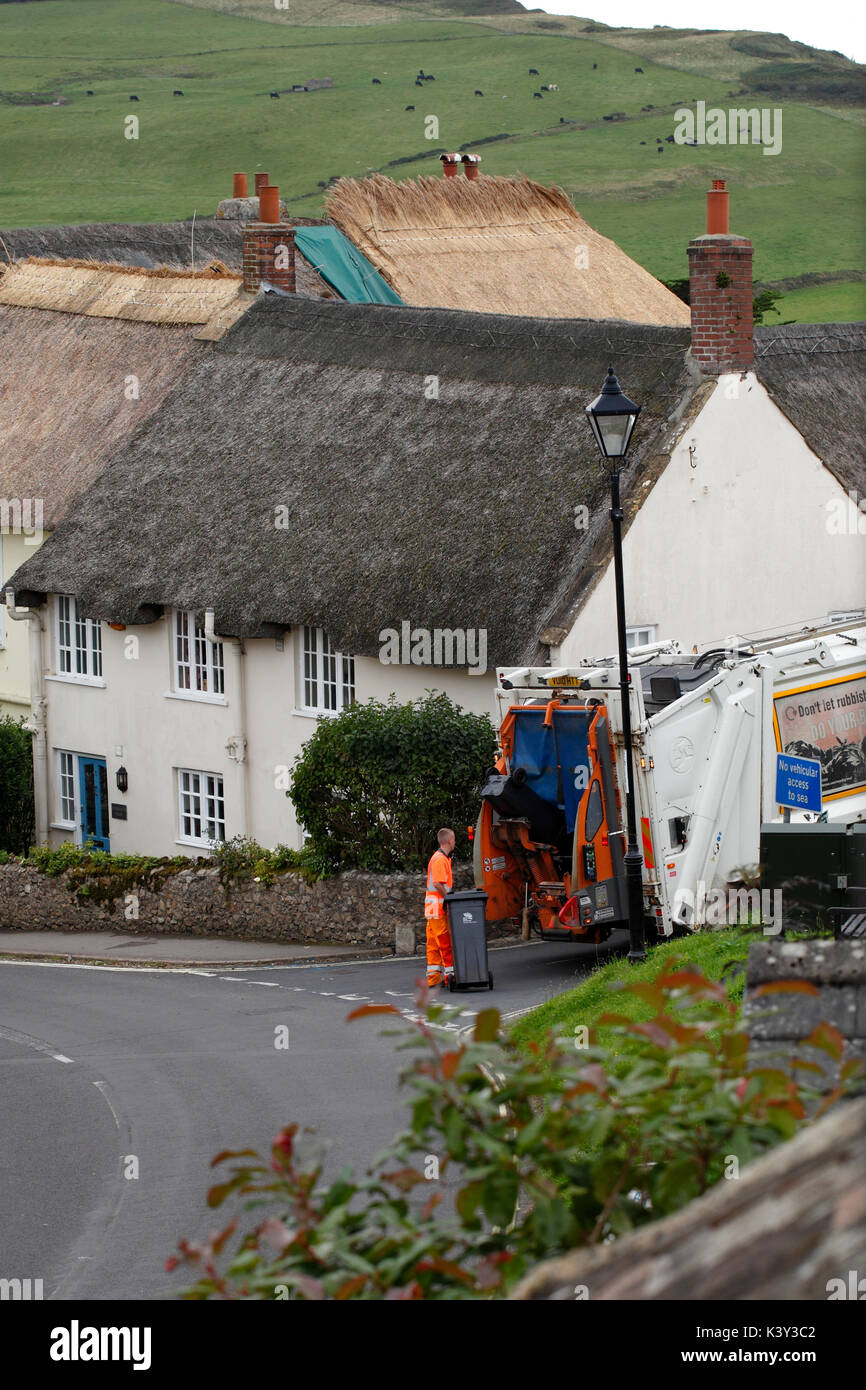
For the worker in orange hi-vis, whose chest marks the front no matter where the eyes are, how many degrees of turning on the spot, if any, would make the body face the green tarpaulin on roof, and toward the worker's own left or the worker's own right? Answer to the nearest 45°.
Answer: approximately 90° to the worker's own left

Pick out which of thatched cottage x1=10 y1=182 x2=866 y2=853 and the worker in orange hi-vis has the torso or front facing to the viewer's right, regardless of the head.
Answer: the worker in orange hi-vis

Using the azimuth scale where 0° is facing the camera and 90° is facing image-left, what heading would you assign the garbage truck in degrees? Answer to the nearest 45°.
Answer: approximately 225°

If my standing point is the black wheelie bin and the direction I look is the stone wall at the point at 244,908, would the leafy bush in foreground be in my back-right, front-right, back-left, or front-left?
back-left

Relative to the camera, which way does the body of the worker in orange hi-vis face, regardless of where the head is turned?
to the viewer's right

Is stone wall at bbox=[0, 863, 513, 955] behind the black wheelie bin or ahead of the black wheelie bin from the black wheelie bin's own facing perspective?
behind

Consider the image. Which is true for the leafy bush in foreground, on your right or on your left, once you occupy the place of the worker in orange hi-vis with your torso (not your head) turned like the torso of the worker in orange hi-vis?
on your right
